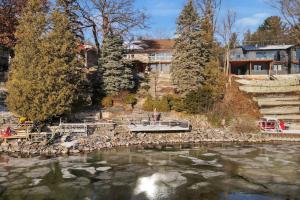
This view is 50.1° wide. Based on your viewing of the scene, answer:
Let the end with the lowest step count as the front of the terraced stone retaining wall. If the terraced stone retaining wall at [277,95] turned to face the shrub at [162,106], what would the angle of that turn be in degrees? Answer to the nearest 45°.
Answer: approximately 45° to its right

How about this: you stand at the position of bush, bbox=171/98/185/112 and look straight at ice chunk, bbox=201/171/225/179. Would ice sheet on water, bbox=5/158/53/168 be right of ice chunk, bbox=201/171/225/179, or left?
right

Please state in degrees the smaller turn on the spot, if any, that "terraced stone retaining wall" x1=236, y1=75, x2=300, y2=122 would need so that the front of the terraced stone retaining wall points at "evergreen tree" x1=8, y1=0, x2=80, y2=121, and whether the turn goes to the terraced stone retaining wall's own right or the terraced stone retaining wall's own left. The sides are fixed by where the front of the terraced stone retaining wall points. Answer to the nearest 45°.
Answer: approximately 45° to the terraced stone retaining wall's own right

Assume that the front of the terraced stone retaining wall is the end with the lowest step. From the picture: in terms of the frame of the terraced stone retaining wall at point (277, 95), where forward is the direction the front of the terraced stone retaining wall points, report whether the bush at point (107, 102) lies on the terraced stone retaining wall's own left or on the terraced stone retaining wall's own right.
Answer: on the terraced stone retaining wall's own right

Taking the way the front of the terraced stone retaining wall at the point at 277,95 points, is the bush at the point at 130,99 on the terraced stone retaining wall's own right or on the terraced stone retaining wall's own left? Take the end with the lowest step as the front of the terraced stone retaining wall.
on the terraced stone retaining wall's own right

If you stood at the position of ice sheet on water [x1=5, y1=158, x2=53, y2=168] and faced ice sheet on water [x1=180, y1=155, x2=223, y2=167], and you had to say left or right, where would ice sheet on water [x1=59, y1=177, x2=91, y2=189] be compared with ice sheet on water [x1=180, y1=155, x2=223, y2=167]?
right

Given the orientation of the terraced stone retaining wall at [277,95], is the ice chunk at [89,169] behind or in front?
in front

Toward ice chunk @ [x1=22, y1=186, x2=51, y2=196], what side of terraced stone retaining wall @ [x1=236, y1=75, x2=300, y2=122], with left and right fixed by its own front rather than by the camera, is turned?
front

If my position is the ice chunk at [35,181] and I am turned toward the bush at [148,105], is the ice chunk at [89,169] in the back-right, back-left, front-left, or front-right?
front-right

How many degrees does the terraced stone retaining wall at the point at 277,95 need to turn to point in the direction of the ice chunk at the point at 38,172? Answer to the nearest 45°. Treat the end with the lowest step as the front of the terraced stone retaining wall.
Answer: approximately 45° to its right

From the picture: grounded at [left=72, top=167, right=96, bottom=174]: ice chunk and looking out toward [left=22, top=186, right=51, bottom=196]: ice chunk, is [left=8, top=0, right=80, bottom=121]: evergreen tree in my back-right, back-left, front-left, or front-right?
back-right

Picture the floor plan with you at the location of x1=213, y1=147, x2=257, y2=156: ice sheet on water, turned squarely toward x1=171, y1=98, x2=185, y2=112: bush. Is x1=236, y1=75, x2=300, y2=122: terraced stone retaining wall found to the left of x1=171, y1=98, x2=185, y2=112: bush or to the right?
right

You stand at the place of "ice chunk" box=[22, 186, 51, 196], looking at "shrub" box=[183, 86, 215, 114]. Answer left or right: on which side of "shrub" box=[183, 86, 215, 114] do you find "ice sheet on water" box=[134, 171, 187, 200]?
right

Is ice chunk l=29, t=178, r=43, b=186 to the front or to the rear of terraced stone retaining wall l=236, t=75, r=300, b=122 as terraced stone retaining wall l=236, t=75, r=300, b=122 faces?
to the front

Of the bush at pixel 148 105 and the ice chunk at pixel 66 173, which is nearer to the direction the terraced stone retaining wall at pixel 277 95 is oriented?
the ice chunk

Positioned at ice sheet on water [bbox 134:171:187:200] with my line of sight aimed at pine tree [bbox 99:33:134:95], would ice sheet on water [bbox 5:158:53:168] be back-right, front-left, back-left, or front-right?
front-left

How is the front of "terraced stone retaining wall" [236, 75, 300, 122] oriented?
toward the camera
